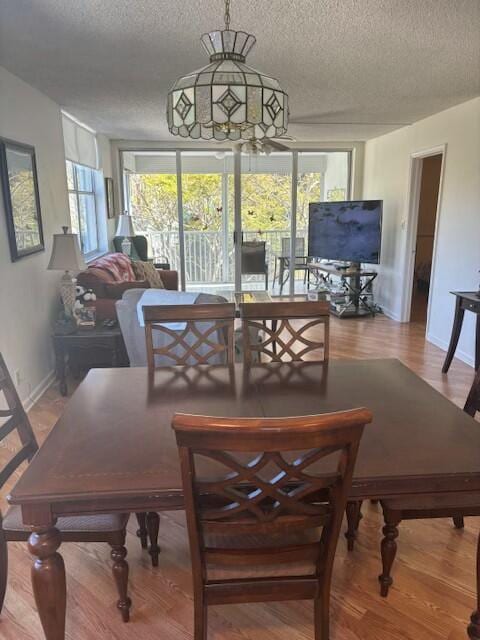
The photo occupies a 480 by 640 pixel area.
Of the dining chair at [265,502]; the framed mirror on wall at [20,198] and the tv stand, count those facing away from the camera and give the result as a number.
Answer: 1

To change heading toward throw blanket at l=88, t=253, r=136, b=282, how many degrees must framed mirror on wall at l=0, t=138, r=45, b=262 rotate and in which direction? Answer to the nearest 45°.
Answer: approximately 90° to its left

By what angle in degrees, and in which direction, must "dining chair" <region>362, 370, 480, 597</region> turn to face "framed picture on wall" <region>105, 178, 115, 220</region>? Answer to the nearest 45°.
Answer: approximately 45° to its right

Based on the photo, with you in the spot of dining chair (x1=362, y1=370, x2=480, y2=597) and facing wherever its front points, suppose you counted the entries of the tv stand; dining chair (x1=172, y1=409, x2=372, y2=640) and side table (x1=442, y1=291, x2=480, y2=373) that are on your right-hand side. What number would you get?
2

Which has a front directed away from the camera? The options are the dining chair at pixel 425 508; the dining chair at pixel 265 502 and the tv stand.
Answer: the dining chair at pixel 265 502

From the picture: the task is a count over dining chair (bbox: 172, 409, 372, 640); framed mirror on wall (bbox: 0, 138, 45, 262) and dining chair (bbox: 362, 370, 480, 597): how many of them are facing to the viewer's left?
1

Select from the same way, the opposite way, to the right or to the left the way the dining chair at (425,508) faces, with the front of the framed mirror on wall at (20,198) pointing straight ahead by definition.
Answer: the opposite way

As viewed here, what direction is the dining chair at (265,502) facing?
away from the camera

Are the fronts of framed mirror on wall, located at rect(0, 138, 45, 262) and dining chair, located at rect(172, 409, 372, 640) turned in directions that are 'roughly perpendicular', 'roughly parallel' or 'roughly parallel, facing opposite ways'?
roughly perpendicular

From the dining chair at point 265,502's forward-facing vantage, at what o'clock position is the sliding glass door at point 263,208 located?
The sliding glass door is roughly at 12 o'clock from the dining chair.

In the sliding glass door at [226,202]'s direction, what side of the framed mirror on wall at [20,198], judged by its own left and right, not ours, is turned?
left

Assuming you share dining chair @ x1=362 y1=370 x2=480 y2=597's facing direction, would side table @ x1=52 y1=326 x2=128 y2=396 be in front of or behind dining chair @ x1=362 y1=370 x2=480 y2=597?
in front

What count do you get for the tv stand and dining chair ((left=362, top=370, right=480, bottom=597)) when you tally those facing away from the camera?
0

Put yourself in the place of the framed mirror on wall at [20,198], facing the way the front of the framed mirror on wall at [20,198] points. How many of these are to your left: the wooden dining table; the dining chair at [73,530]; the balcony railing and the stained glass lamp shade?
1

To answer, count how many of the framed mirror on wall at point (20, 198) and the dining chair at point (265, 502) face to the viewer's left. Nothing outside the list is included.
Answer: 0

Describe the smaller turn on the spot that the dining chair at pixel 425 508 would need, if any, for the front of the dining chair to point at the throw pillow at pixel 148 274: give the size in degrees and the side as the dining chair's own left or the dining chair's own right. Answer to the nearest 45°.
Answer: approximately 45° to the dining chair's own right

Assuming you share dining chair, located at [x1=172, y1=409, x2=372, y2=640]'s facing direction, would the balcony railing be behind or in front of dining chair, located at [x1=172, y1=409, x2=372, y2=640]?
in front

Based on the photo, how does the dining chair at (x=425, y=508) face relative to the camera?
to the viewer's left

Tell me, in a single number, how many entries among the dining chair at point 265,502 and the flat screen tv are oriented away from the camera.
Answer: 1

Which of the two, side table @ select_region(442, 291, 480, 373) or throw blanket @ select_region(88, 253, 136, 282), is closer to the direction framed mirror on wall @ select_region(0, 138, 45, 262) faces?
the side table
